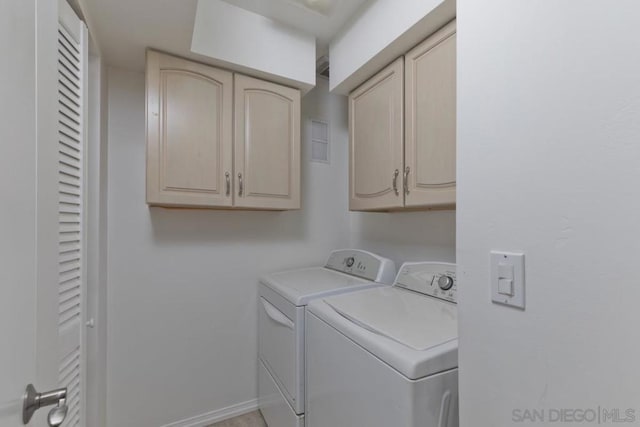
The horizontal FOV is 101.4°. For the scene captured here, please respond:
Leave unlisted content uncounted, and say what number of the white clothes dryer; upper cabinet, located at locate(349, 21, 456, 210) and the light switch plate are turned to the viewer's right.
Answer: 0

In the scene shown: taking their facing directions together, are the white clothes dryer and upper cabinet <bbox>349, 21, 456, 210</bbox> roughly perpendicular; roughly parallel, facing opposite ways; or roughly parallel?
roughly parallel

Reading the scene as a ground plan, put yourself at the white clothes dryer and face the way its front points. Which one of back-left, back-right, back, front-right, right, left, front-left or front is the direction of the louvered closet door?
front

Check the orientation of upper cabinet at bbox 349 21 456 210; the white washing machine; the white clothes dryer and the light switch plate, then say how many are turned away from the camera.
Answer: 0

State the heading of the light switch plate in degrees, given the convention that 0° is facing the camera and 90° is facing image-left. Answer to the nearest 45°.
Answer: approximately 45°

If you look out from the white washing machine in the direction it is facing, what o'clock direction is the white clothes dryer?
The white clothes dryer is roughly at 3 o'clock from the white washing machine.

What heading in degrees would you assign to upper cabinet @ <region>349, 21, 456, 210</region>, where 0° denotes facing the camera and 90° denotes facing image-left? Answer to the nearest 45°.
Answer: approximately 45°

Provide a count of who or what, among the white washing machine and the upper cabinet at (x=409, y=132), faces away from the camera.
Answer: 0

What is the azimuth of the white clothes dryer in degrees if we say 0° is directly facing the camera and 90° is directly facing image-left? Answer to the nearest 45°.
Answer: approximately 45°
